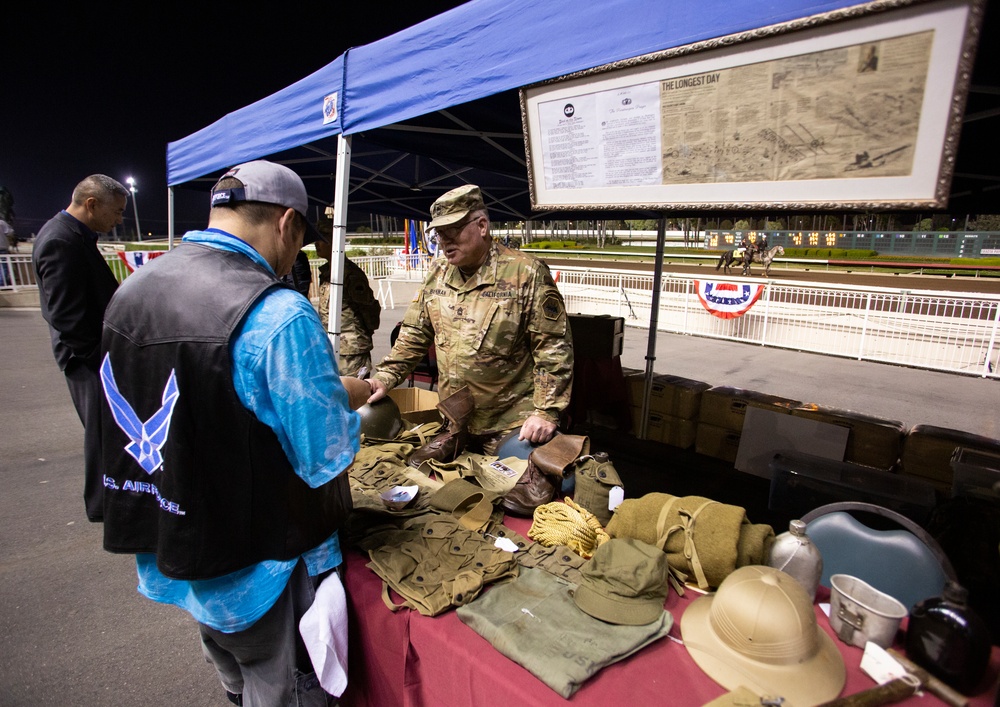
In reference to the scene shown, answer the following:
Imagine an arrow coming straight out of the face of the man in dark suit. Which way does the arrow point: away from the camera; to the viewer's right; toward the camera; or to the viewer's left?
to the viewer's right

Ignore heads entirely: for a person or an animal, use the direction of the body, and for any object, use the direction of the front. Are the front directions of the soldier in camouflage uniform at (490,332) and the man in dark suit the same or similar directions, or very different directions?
very different directions

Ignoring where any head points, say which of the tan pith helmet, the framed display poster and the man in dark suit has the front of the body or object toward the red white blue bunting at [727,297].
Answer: the man in dark suit

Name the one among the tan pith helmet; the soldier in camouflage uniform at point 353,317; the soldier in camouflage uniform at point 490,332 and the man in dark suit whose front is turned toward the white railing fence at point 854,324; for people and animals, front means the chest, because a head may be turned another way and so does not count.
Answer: the man in dark suit

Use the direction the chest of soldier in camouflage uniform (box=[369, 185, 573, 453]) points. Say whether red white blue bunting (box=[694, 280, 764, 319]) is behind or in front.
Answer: behind

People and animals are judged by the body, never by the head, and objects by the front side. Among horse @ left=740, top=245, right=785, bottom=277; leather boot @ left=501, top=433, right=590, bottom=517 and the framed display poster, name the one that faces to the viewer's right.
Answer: the horse

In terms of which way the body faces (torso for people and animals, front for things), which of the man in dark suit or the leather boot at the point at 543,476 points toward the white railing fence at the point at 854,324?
the man in dark suit

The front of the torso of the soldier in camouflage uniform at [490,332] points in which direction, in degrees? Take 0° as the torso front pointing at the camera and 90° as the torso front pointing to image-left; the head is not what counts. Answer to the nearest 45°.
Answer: approximately 45°

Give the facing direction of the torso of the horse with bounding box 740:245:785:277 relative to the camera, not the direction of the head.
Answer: to the viewer's right

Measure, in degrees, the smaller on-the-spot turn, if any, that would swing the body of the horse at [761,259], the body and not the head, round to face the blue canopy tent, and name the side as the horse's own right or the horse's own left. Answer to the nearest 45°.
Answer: approximately 90° to the horse's own right

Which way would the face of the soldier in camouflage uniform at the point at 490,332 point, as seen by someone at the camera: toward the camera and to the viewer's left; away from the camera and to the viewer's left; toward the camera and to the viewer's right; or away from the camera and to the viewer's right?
toward the camera and to the viewer's left

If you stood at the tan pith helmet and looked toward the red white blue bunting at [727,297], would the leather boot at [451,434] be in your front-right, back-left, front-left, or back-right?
front-left

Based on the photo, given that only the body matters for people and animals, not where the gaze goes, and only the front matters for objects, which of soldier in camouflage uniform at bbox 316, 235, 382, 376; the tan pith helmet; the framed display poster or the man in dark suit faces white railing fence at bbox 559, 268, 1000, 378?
the man in dark suit

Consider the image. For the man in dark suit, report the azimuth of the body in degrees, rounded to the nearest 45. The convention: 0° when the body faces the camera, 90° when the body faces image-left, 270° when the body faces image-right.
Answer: approximately 270°
